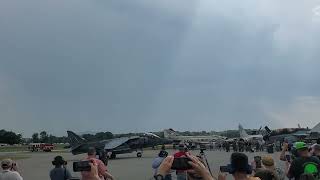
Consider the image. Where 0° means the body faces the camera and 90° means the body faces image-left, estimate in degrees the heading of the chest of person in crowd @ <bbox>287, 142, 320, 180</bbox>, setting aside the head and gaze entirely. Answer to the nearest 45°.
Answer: approximately 135°

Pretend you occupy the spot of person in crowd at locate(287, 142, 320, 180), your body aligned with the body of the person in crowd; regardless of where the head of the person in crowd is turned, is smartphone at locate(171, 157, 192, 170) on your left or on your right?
on your left

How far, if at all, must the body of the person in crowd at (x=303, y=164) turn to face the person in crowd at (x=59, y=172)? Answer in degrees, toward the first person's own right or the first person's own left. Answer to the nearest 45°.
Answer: approximately 45° to the first person's own left

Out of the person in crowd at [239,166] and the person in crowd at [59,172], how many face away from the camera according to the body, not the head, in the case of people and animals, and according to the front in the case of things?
2

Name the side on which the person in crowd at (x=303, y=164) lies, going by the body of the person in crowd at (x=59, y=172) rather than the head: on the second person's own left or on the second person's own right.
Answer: on the second person's own right

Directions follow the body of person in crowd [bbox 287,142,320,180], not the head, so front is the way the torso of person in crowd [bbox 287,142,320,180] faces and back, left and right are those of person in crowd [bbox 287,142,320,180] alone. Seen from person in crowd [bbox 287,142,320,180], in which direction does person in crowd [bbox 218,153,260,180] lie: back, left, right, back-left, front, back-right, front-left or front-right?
back-left

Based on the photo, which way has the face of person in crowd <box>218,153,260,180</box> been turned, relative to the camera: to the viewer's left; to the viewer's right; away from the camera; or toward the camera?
away from the camera

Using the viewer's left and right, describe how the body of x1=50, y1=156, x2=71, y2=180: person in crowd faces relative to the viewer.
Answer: facing away from the viewer

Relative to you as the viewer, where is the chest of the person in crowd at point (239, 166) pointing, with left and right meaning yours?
facing away from the viewer

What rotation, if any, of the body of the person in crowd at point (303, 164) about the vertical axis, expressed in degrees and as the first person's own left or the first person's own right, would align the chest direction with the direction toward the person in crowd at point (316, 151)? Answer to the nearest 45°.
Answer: approximately 45° to the first person's own right
